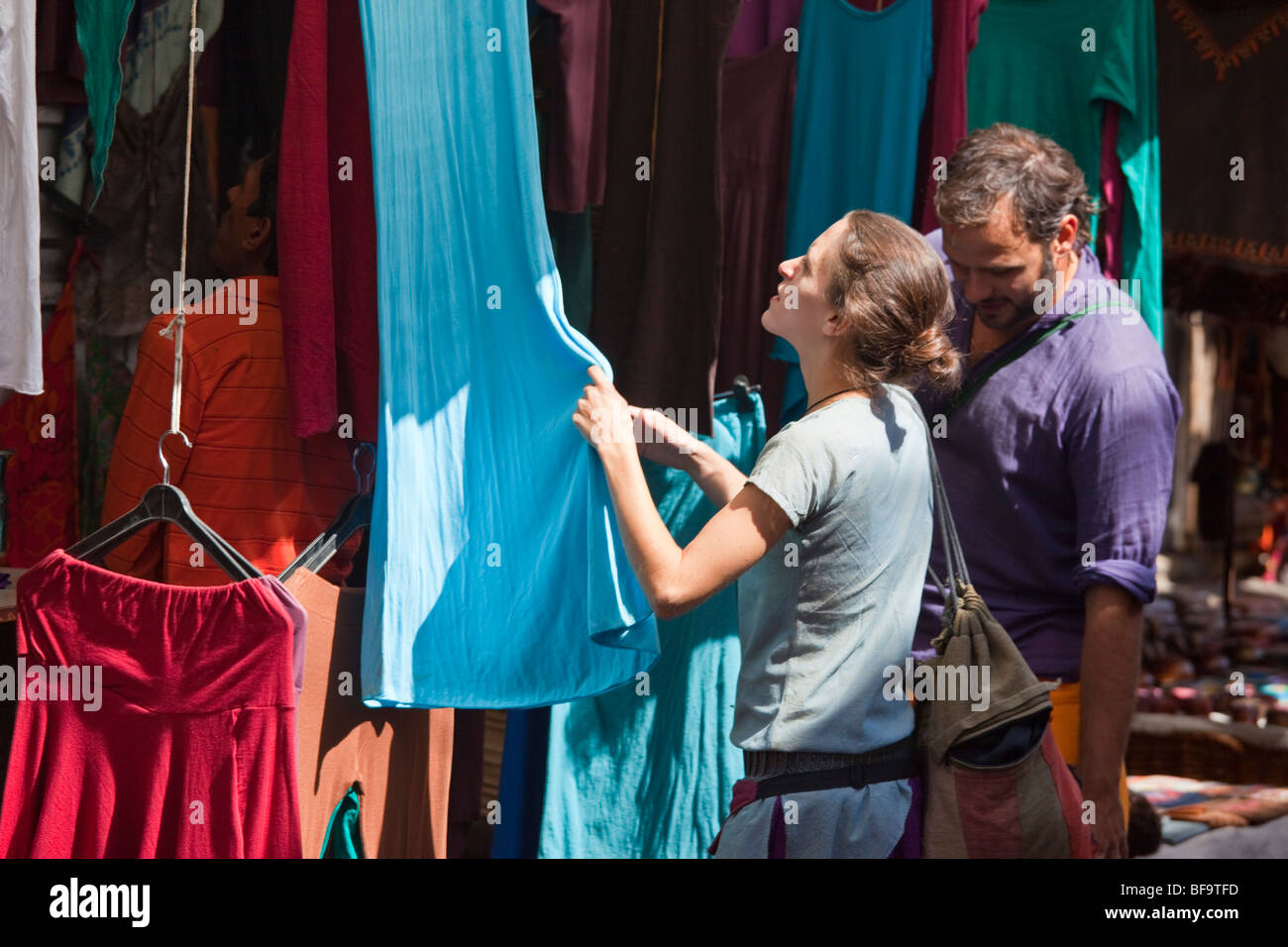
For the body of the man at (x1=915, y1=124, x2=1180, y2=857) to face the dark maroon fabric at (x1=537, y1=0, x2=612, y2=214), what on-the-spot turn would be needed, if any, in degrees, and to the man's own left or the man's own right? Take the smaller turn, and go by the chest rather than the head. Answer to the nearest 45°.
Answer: approximately 45° to the man's own right

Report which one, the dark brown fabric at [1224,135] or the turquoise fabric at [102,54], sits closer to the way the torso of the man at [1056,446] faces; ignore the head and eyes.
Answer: the turquoise fabric

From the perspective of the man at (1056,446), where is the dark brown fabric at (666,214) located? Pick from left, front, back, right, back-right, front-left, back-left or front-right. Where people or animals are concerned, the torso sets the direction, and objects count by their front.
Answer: front-right

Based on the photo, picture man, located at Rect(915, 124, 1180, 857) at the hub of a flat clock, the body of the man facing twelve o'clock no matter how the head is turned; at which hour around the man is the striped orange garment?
The striped orange garment is roughly at 1 o'clock from the man.

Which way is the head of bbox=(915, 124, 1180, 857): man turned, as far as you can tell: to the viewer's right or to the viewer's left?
to the viewer's left

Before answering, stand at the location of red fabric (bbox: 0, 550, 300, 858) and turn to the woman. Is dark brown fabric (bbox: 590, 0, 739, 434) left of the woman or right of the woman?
left

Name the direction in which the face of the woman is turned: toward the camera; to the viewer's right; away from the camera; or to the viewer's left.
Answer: to the viewer's left

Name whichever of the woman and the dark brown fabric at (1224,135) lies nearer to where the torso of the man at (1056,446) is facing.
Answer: the woman

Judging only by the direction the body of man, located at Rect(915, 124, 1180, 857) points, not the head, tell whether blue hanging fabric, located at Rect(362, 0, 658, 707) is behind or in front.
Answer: in front
